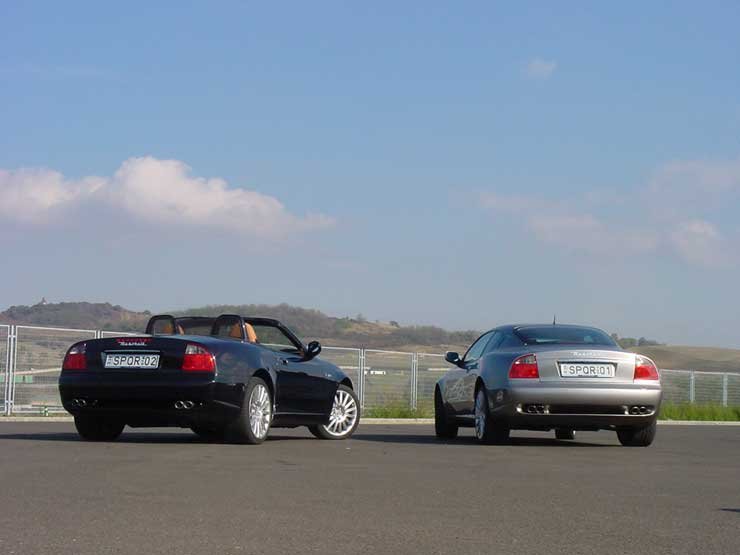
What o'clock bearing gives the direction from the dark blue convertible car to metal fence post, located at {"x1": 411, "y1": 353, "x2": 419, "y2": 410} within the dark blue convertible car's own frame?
The metal fence post is roughly at 11 o'clock from the dark blue convertible car.

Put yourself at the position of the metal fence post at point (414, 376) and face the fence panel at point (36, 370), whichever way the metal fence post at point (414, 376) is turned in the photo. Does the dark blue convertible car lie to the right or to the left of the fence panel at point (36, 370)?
left

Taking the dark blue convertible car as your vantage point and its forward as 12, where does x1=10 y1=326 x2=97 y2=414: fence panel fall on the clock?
The fence panel is roughly at 10 o'clock from the dark blue convertible car.

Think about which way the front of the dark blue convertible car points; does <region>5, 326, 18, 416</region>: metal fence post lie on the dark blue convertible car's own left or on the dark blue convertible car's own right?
on the dark blue convertible car's own left

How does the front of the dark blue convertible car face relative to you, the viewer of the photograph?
facing away from the viewer and to the right of the viewer

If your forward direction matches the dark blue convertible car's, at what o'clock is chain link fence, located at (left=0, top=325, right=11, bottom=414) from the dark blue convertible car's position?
The chain link fence is roughly at 10 o'clock from the dark blue convertible car.

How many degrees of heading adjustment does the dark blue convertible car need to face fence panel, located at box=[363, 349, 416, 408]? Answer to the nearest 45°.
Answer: approximately 45° to its left

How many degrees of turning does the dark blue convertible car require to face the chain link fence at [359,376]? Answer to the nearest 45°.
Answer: approximately 45° to its left
